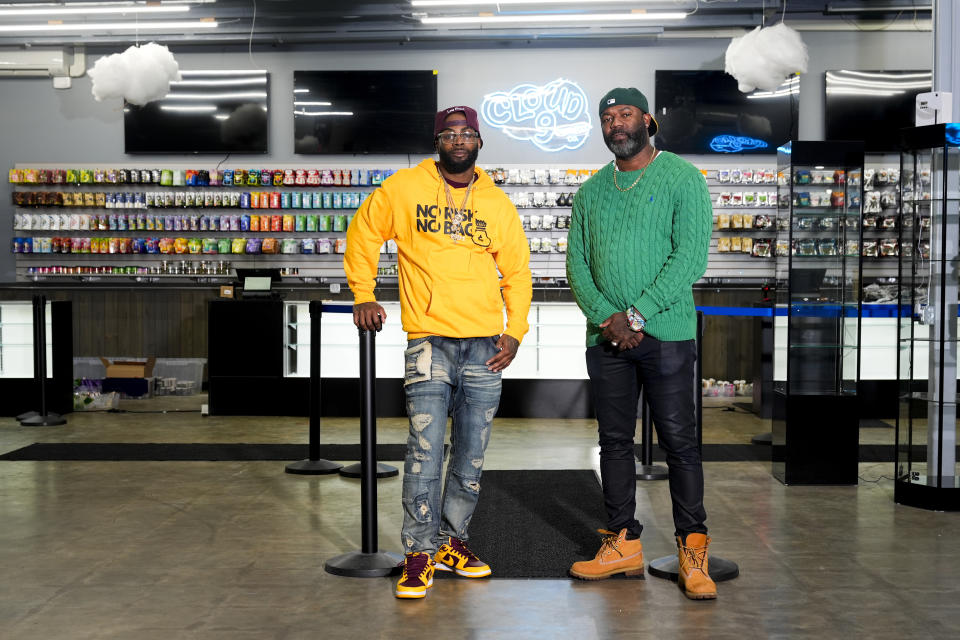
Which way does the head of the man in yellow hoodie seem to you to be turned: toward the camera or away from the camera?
toward the camera

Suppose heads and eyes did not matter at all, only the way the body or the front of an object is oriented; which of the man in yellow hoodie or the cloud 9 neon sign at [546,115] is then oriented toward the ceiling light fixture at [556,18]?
the cloud 9 neon sign

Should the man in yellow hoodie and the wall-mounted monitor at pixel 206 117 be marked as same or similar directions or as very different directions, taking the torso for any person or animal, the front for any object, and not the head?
same or similar directions

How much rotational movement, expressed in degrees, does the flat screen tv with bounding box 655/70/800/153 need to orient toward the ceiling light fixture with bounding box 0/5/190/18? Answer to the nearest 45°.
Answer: approximately 45° to its right

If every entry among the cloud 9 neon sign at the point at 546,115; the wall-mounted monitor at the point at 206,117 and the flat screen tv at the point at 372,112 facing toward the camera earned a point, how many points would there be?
3

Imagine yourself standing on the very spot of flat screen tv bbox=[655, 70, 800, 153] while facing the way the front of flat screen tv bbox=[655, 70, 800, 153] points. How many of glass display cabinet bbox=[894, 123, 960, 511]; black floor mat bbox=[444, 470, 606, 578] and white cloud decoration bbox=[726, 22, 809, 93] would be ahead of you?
3

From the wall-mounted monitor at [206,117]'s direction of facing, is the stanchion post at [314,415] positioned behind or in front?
in front

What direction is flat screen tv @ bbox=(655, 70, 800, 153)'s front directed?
toward the camera

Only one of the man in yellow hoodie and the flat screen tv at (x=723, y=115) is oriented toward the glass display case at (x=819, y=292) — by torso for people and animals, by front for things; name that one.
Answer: the flat screen tv

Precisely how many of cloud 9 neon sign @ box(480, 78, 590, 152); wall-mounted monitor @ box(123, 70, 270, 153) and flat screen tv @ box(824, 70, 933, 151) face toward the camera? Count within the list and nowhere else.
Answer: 3

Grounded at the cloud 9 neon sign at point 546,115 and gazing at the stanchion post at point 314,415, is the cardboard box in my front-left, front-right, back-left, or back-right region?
front-right

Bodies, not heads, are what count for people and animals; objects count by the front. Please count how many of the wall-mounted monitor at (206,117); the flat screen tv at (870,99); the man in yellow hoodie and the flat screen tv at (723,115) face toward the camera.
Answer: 4

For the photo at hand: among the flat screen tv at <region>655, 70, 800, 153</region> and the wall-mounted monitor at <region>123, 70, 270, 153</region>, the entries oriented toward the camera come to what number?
2

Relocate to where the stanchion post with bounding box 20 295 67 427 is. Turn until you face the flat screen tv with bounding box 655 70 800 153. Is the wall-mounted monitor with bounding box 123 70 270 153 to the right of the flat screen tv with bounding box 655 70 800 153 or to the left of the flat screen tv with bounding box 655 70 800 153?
left

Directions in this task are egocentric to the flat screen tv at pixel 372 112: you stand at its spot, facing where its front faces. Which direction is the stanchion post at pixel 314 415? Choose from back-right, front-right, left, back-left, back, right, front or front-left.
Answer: front

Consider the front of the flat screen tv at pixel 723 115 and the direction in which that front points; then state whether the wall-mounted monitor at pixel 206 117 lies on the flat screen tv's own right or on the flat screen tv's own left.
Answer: on the flat screen tv's own right
